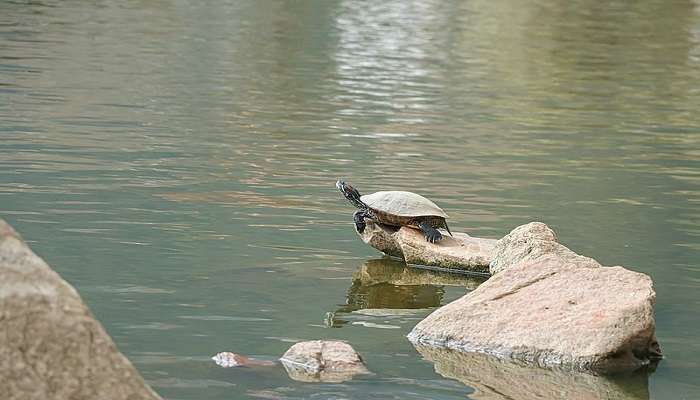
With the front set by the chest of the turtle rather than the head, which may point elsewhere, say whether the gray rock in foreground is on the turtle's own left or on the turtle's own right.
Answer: on the turtle's own left

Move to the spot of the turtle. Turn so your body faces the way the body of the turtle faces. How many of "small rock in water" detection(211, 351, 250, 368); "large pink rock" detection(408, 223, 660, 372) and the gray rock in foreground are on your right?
0

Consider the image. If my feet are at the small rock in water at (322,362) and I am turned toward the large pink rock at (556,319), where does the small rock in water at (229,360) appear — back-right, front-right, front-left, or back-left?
back-left

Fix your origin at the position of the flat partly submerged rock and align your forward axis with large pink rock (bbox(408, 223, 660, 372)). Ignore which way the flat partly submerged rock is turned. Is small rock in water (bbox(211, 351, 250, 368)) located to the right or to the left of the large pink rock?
right

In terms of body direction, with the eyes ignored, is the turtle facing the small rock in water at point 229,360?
no

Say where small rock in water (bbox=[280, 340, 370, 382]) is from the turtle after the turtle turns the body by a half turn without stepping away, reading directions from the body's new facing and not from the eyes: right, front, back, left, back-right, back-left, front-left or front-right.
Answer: right

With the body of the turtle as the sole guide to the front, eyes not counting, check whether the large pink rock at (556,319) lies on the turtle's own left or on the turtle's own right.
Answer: on the turtle's own left

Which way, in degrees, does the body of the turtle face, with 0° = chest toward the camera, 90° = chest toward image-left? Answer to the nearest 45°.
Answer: approximately 90°
